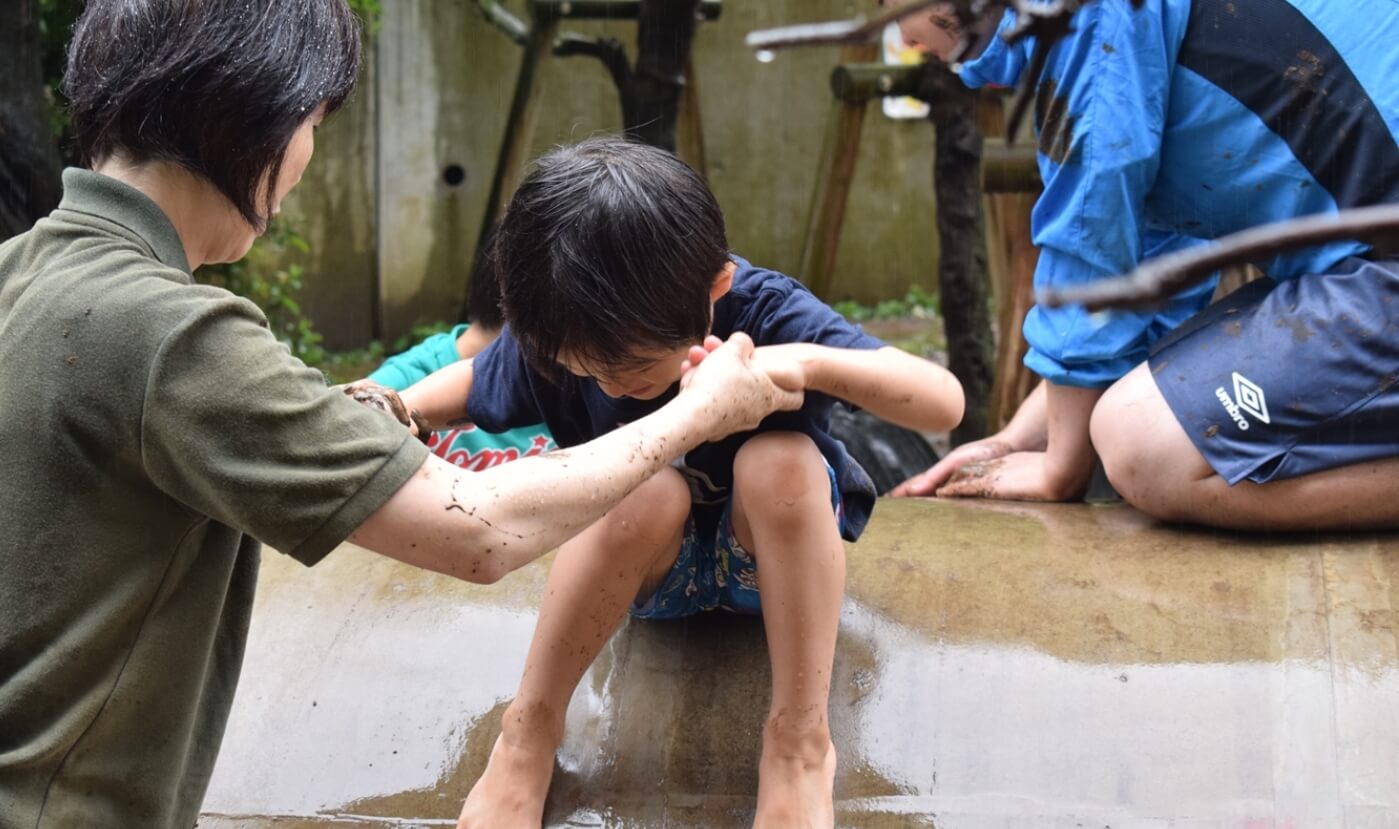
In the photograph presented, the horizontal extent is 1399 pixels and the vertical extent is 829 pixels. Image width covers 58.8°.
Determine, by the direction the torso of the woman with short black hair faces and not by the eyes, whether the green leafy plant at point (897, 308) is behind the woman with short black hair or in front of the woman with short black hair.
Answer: in front

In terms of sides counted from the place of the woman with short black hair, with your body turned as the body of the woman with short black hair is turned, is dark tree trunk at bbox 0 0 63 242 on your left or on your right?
on your left

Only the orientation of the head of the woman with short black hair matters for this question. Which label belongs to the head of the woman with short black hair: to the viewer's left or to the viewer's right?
to the viewer's right

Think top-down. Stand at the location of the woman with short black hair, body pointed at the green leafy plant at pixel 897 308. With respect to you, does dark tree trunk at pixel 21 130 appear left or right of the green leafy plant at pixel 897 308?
left

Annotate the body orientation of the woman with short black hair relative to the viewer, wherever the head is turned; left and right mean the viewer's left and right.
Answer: facing away from the viewer and to the right of the viewer

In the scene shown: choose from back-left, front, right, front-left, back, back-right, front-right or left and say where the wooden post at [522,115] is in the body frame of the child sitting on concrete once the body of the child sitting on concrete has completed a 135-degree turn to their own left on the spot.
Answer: front-left

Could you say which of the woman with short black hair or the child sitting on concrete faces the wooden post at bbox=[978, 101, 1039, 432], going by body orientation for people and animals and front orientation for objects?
the woman with short black hair

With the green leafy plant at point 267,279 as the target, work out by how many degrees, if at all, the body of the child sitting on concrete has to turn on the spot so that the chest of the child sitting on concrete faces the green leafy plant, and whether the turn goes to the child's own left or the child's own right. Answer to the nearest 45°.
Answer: approximately 135° to the child's own right

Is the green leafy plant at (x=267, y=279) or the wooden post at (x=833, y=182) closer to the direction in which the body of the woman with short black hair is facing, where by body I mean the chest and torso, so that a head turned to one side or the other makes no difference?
the wooden post

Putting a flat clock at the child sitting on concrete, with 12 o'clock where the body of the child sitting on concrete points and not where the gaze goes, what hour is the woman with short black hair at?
The woman with short black hair is roughly at 2 o'clock from the child sitting on concrete.

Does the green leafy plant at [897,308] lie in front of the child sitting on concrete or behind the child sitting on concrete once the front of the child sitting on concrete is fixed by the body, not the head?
behind

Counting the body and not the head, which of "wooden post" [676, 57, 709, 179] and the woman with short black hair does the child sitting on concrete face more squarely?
the woman with short black hair

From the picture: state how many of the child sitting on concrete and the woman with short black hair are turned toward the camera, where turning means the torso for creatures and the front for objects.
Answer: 1

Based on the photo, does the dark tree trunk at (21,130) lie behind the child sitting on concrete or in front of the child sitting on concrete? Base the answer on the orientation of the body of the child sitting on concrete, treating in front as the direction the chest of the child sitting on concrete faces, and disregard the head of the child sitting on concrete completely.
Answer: behind
